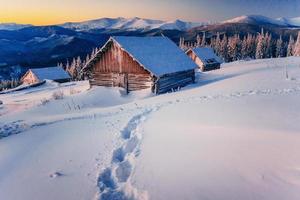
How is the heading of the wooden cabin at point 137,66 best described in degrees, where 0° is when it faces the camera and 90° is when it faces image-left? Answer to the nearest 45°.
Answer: approximately 45°
